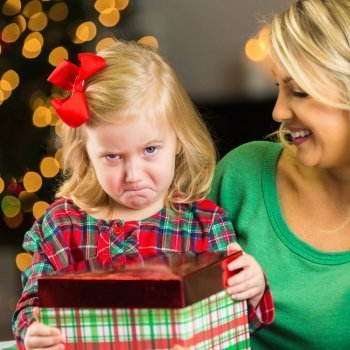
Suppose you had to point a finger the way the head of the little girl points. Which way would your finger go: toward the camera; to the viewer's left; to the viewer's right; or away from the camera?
toward the camera

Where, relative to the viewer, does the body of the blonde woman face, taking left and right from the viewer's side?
facing the viewer

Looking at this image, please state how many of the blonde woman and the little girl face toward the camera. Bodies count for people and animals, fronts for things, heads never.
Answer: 2

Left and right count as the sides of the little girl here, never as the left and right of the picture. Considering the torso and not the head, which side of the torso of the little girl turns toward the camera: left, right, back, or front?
front

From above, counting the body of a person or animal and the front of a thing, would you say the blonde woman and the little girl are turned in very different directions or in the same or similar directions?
same or similar directions

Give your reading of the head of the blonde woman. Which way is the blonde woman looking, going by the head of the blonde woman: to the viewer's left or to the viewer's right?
to the viewer's left
